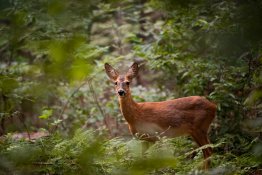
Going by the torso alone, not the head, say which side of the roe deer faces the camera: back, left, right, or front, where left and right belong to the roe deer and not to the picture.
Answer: left
